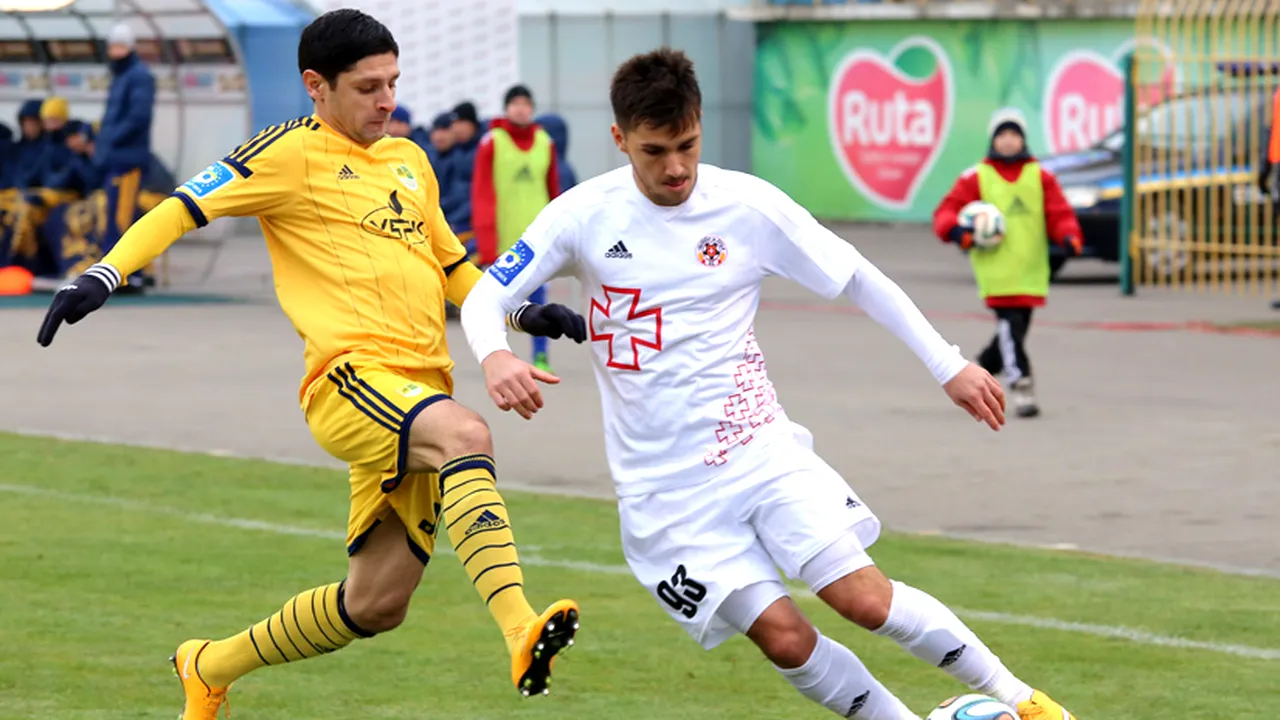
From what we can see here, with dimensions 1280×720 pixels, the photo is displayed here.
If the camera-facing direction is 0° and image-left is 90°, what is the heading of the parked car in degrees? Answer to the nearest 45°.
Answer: approximately 45°

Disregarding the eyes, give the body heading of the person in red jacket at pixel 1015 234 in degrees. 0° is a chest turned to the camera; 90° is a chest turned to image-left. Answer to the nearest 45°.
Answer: approximately 0°

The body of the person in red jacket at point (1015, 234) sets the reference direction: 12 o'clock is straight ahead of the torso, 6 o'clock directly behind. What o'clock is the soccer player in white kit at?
The soccer player in white kit is roughly at 12 o'clock from the person in red jacket.

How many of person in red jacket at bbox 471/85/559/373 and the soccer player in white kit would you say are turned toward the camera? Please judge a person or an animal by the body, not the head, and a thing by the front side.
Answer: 2

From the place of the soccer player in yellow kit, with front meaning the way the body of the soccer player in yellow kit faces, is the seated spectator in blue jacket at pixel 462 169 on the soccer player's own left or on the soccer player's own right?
on the soccer player's own left

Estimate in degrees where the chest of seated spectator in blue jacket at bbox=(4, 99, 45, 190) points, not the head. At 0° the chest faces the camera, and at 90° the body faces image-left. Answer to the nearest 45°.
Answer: approximately 315°

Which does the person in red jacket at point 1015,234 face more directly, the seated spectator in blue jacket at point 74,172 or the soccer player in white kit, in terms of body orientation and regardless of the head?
the soccer player in white kit

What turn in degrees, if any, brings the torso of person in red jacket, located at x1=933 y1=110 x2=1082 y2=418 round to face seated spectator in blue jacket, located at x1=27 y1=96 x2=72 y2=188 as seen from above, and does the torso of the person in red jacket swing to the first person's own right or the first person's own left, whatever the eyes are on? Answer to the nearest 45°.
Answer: approximately 135° to the first person's own right

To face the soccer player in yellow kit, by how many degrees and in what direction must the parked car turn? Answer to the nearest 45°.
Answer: approximately 45° to its left
